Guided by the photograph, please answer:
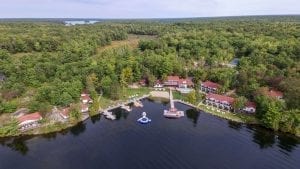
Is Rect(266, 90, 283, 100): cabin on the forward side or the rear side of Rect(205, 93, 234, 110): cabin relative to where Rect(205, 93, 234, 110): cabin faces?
on the rear side

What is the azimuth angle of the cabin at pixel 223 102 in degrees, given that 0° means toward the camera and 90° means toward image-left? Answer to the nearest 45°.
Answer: approximately 45°

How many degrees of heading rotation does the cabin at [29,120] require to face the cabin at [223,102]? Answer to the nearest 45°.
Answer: approximately 90° to its left

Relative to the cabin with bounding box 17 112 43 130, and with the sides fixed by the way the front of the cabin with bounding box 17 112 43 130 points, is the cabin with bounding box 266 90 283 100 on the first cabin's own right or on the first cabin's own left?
on the first cabin's own left

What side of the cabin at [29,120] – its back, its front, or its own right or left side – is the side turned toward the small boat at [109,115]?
left

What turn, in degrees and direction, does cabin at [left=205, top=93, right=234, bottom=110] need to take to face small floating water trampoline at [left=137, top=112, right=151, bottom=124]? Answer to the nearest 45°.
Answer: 0° — it already faces it

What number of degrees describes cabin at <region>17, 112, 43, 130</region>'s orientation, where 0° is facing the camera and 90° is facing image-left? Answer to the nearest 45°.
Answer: approximately 0°

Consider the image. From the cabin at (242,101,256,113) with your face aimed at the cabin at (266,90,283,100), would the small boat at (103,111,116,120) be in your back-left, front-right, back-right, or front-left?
back-left
